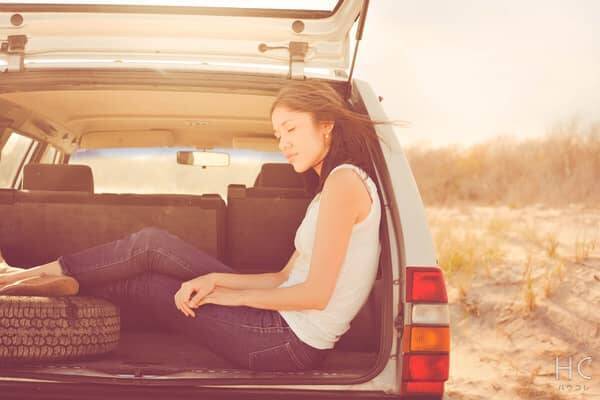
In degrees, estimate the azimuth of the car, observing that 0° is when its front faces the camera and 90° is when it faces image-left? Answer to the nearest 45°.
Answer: approximately 180°

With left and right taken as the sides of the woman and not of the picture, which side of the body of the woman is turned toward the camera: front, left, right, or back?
left
